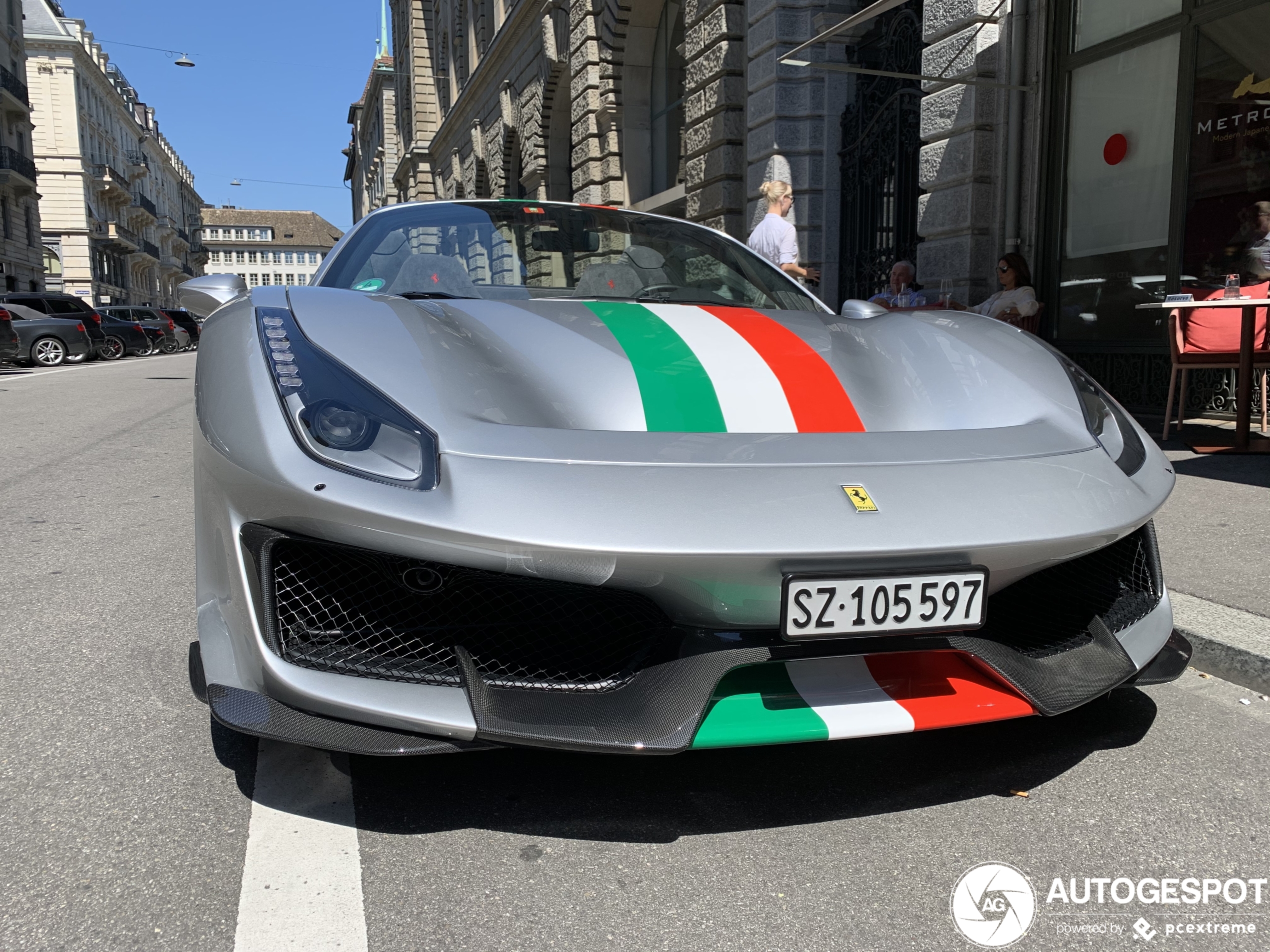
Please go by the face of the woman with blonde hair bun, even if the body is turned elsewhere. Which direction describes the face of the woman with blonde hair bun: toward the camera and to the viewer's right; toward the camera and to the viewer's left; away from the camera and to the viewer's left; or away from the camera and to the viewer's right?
away from the camera and to the viewer's right

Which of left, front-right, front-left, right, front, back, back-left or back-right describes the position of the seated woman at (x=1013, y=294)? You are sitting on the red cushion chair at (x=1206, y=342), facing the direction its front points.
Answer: back-right

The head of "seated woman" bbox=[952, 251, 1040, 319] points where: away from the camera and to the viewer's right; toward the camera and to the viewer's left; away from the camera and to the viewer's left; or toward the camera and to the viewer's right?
toward the camera and to the viewer's left

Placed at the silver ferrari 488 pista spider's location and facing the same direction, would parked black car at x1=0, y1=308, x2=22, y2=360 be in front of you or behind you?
behind

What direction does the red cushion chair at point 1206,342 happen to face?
toward the camera

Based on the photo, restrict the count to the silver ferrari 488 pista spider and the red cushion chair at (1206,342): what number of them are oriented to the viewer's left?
0
